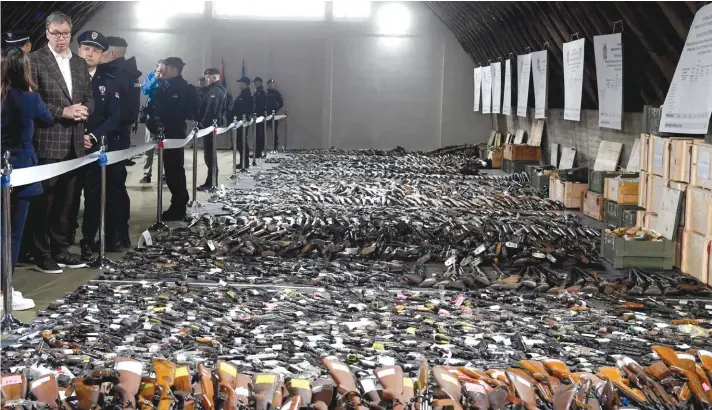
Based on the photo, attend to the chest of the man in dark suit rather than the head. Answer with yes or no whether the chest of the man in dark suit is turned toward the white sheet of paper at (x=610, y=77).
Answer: no

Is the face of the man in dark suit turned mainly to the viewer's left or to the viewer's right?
to the viewer's right

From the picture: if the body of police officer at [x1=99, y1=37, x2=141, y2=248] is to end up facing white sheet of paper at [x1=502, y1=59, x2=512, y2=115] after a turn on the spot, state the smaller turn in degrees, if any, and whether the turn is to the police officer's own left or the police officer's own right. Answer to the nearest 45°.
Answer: approximately 90° to the police officer's own right

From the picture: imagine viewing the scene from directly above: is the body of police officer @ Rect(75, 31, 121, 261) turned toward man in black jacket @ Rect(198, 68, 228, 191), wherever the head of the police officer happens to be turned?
no

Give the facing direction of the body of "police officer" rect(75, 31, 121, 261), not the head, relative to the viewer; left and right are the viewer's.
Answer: facing the viewer and to the left of the viewer

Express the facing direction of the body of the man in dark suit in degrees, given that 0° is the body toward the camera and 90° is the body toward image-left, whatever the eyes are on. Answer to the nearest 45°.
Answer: approximately 315°

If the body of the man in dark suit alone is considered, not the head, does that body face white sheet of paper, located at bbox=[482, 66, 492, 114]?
no

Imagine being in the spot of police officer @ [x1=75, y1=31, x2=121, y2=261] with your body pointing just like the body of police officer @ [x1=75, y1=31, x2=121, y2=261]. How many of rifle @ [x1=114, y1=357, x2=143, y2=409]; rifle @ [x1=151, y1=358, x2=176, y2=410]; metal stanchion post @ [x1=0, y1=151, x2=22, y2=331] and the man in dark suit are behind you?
0

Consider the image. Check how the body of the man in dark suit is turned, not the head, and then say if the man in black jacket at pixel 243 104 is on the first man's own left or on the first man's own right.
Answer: on the first man's own left

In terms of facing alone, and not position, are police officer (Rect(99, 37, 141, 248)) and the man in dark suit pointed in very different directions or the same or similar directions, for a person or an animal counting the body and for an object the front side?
very different directions
